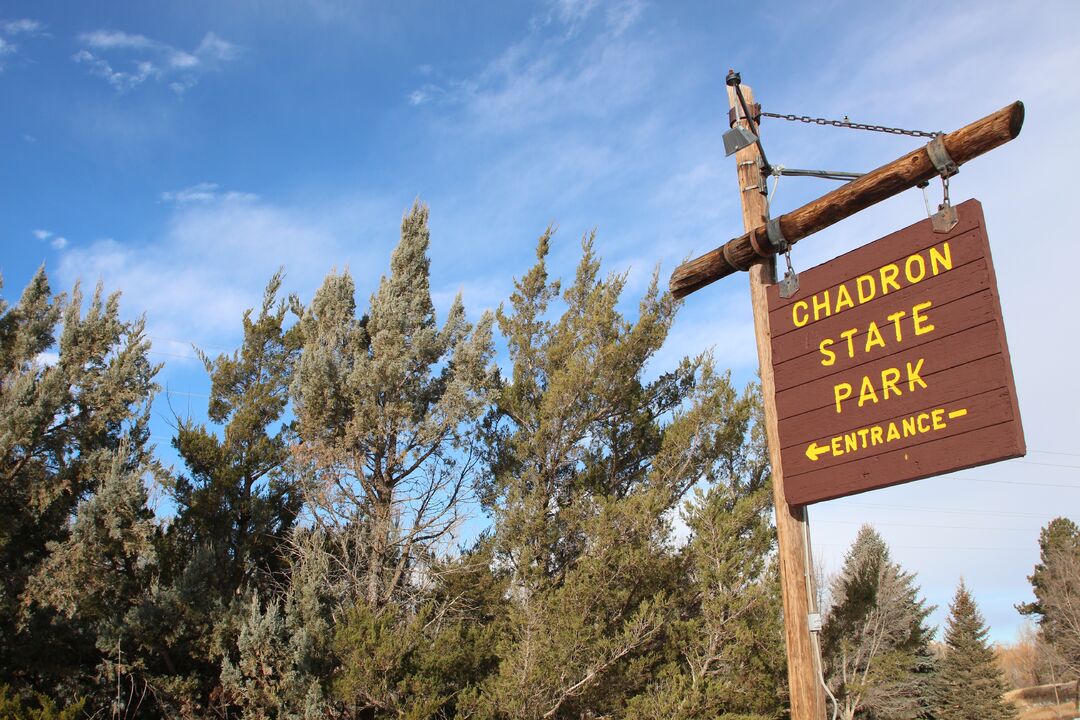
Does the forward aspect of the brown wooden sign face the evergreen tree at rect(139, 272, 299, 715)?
no

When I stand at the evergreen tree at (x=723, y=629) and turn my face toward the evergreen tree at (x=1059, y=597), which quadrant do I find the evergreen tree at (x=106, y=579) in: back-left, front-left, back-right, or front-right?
back-left

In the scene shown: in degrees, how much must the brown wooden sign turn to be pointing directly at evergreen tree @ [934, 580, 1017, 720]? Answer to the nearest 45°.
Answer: approximately 135° to its right

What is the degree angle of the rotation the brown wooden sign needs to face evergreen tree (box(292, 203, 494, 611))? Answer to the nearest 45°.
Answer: approximately 90° to its right

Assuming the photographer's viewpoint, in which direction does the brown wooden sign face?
facing the viewer and to the left of the viewer

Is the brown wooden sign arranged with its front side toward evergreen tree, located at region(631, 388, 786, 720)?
no

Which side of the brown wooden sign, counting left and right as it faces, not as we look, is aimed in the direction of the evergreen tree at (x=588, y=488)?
right

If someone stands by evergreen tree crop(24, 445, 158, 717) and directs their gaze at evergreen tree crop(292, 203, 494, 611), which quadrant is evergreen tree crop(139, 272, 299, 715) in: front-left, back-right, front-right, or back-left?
front-left
